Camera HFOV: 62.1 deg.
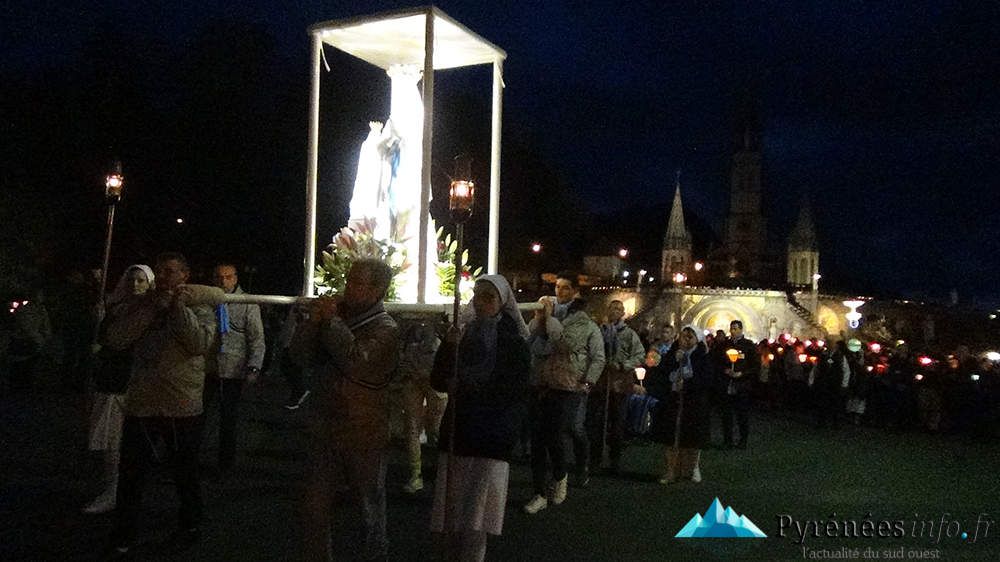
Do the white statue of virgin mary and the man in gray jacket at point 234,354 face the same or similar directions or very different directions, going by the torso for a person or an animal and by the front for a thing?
same or similar directions

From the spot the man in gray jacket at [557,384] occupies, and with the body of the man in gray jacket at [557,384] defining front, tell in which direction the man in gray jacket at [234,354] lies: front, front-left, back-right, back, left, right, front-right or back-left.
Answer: front-right

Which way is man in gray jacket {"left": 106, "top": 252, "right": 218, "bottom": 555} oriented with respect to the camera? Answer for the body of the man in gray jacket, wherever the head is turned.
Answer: toward the camera

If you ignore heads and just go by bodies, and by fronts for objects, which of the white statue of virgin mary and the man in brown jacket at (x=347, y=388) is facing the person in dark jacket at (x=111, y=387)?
the white statue of virgin mary

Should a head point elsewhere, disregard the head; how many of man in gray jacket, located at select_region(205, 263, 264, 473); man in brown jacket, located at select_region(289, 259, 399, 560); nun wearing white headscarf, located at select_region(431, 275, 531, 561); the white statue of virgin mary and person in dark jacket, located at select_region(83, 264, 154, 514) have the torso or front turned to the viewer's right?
0

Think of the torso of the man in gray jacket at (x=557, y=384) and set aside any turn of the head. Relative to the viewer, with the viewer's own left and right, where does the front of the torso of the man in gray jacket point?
facing the viewer and to the left of the viewer

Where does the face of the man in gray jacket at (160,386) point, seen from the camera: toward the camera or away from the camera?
toward the camera

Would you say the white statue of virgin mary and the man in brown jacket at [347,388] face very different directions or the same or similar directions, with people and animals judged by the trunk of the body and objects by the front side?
same or similar directions

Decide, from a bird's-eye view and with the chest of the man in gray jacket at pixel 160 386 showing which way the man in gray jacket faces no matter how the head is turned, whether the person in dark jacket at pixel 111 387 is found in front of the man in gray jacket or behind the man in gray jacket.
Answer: behind

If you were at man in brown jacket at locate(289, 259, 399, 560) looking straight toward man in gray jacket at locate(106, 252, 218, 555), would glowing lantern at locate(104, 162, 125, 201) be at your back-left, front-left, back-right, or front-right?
front-right

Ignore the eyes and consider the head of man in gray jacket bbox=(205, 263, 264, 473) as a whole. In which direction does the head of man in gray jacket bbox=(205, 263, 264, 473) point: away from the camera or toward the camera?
toward the camera

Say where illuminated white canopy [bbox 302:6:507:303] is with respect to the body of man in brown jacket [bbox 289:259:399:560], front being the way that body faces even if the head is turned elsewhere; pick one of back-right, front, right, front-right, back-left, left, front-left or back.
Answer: back-right

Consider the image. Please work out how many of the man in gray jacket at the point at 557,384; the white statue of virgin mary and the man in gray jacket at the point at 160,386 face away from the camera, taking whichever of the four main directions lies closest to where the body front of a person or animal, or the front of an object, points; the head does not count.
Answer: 0
